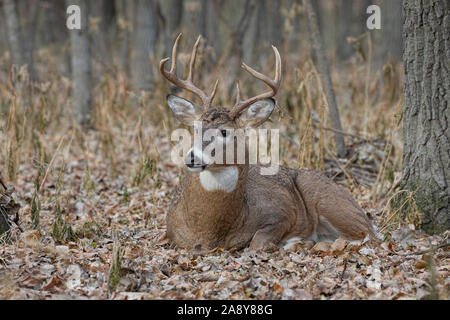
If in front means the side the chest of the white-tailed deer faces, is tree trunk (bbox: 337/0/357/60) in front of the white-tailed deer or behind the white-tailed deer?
behind

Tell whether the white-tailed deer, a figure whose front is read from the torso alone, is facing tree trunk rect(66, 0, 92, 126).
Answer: no

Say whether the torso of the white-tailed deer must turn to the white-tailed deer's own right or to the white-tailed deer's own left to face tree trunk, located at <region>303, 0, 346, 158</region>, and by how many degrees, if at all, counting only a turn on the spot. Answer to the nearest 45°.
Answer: approximately 135° to the white-tailed deer's own right

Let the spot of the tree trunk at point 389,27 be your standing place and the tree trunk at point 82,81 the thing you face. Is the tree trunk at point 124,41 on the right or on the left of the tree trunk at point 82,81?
right

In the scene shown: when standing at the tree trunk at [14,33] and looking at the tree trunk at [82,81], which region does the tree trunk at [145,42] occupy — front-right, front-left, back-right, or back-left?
front-left

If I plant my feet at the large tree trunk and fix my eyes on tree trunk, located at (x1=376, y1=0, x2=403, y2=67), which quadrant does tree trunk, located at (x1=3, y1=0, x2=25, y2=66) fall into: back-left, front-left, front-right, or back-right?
front-left

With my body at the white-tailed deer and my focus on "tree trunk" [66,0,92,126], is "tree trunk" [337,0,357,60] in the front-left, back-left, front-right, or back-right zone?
front-right

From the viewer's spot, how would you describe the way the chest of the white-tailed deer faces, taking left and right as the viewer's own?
facing the viewer and to the left of the viewer

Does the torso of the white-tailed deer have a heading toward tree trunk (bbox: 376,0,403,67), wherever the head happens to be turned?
no

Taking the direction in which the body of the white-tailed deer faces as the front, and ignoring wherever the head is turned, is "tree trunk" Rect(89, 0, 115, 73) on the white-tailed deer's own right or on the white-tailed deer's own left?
on the white-tailed deer's own right

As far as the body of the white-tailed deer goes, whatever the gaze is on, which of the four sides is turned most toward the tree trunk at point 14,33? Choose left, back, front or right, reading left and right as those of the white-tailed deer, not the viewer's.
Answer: right

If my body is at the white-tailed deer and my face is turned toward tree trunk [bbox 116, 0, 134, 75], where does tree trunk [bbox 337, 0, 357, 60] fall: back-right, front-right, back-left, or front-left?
front-right

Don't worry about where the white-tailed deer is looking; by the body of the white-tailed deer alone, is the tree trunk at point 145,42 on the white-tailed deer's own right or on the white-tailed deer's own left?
on the white-tailed deer's own right
